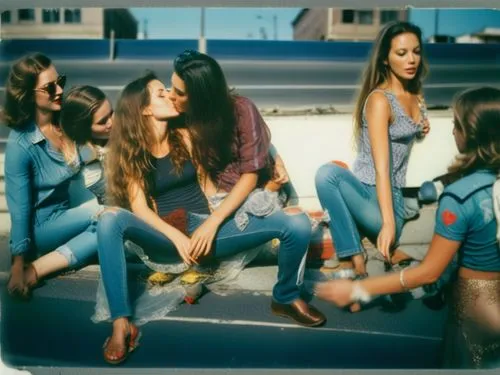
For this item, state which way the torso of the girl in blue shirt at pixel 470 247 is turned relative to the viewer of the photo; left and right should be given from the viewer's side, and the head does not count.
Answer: facing away from the viewer and to the left of the viewer

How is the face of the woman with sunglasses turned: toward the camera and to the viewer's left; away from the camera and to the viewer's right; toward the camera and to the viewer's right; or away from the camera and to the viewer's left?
toward the camera and to the viewer's right

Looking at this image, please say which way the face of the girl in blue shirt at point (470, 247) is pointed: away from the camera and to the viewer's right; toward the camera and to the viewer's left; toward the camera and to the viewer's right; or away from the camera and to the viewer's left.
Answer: away from the camera and to the viewer's left

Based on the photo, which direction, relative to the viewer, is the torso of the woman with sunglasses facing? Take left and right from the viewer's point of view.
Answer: facing the viewer and to the right of the viewer
